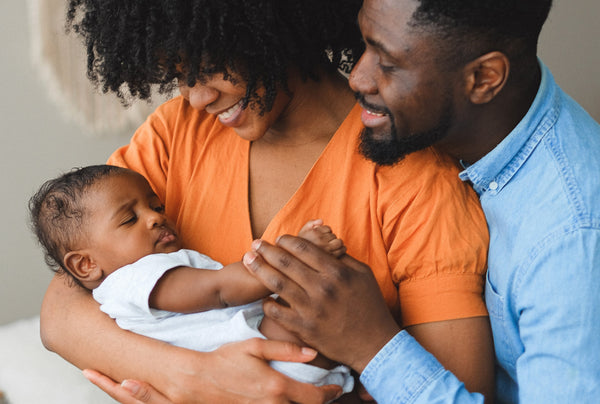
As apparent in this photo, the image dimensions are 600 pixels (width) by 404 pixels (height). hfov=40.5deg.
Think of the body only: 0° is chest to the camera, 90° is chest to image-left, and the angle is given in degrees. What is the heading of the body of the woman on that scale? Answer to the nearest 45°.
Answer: approximately 45°
